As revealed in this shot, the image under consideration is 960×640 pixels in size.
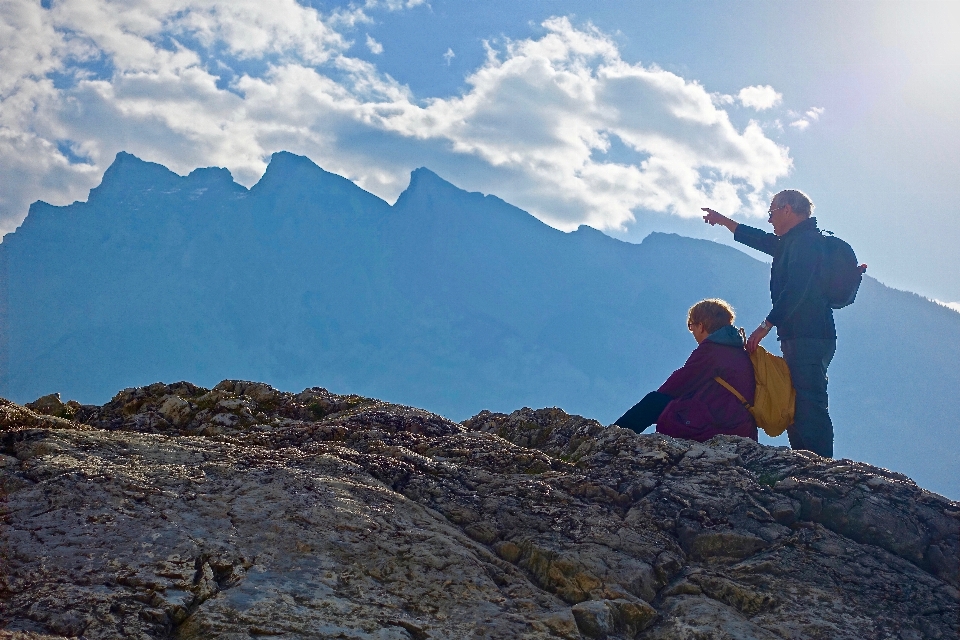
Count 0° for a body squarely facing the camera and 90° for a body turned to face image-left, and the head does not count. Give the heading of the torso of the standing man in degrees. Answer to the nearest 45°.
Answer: approximately 90°

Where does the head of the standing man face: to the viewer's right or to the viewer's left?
to the viewer's left
